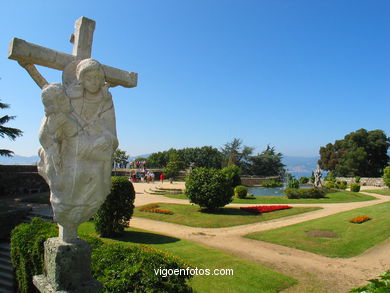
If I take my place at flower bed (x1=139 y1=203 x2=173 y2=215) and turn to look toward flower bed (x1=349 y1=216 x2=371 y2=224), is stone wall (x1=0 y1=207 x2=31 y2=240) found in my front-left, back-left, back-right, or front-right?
back-right

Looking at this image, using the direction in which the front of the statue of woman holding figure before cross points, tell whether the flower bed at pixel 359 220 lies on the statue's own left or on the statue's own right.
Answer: on the statue's own left

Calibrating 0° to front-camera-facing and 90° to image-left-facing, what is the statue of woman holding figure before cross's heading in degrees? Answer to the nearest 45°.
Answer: approximately 315°

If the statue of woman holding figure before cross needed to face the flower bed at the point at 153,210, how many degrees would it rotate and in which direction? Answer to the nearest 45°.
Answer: approximately 135° to its left

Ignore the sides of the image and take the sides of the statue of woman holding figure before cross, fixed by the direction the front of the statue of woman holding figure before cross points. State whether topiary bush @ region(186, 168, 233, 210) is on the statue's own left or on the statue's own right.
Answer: on the statue's own left

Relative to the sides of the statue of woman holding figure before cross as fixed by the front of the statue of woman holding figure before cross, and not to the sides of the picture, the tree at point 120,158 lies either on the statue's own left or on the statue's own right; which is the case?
on the statue's own left

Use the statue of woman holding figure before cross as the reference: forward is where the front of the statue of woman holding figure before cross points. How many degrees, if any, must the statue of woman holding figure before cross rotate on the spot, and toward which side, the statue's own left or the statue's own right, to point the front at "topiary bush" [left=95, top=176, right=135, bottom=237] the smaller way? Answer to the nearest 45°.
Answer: approximately 135° to the statue's own left
